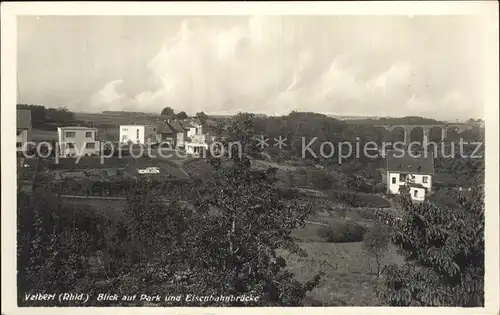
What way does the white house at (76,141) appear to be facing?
toward the camera

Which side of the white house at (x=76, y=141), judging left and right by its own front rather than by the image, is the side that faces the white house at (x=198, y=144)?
left

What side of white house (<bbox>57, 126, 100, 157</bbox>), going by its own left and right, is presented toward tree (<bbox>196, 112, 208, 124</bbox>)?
left

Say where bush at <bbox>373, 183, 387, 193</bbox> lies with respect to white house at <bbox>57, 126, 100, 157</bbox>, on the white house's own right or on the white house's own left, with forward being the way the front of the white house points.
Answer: on the white house's own left
